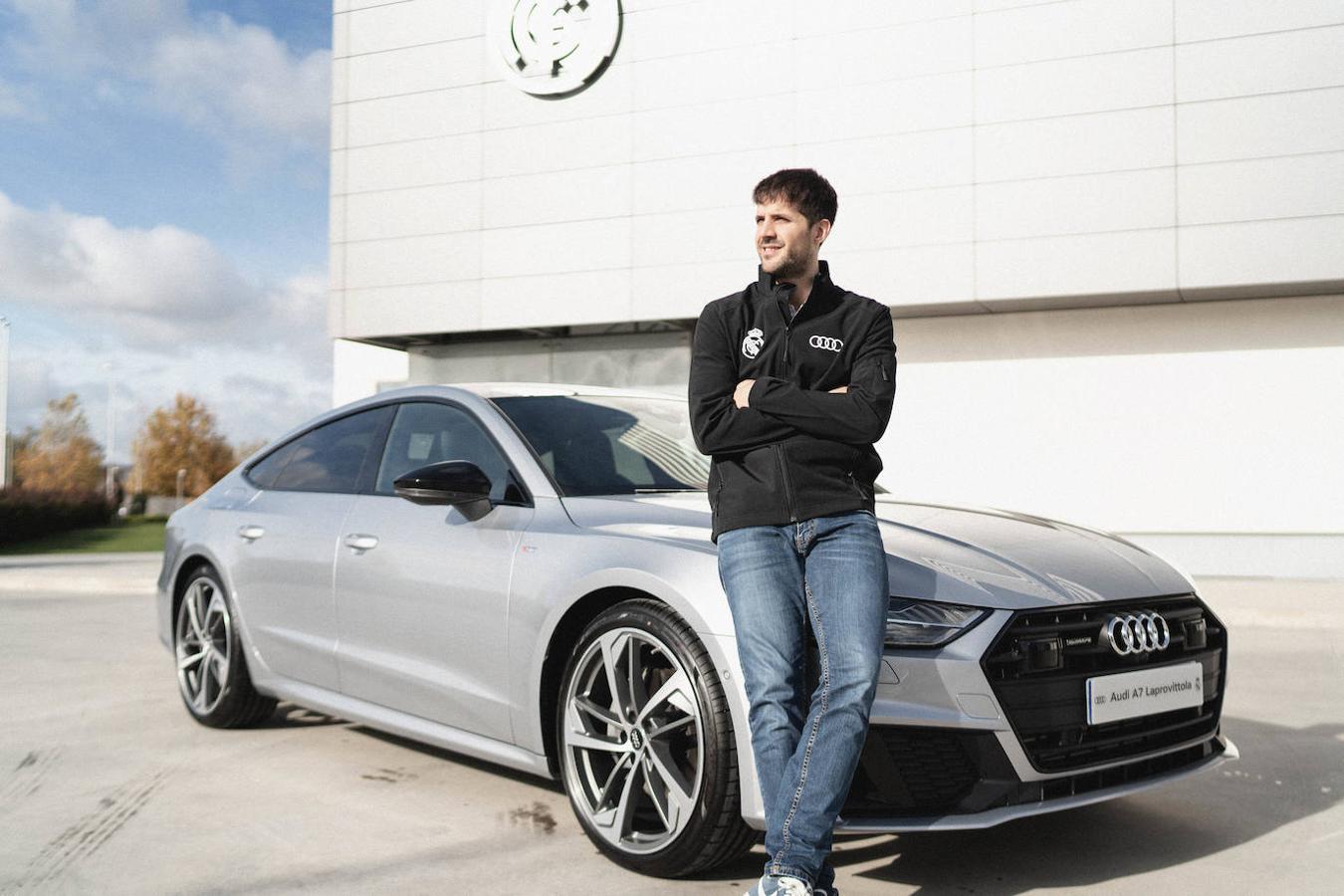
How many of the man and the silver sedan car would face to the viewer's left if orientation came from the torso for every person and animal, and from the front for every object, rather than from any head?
0

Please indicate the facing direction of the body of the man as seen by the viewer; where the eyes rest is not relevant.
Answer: toward the camera

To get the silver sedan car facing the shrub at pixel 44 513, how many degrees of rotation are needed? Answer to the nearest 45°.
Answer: approximately 180°

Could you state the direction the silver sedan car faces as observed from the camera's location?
facing the viewer and to the right of the viewer

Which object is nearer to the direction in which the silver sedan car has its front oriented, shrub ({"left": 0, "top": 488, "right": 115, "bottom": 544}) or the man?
the man
